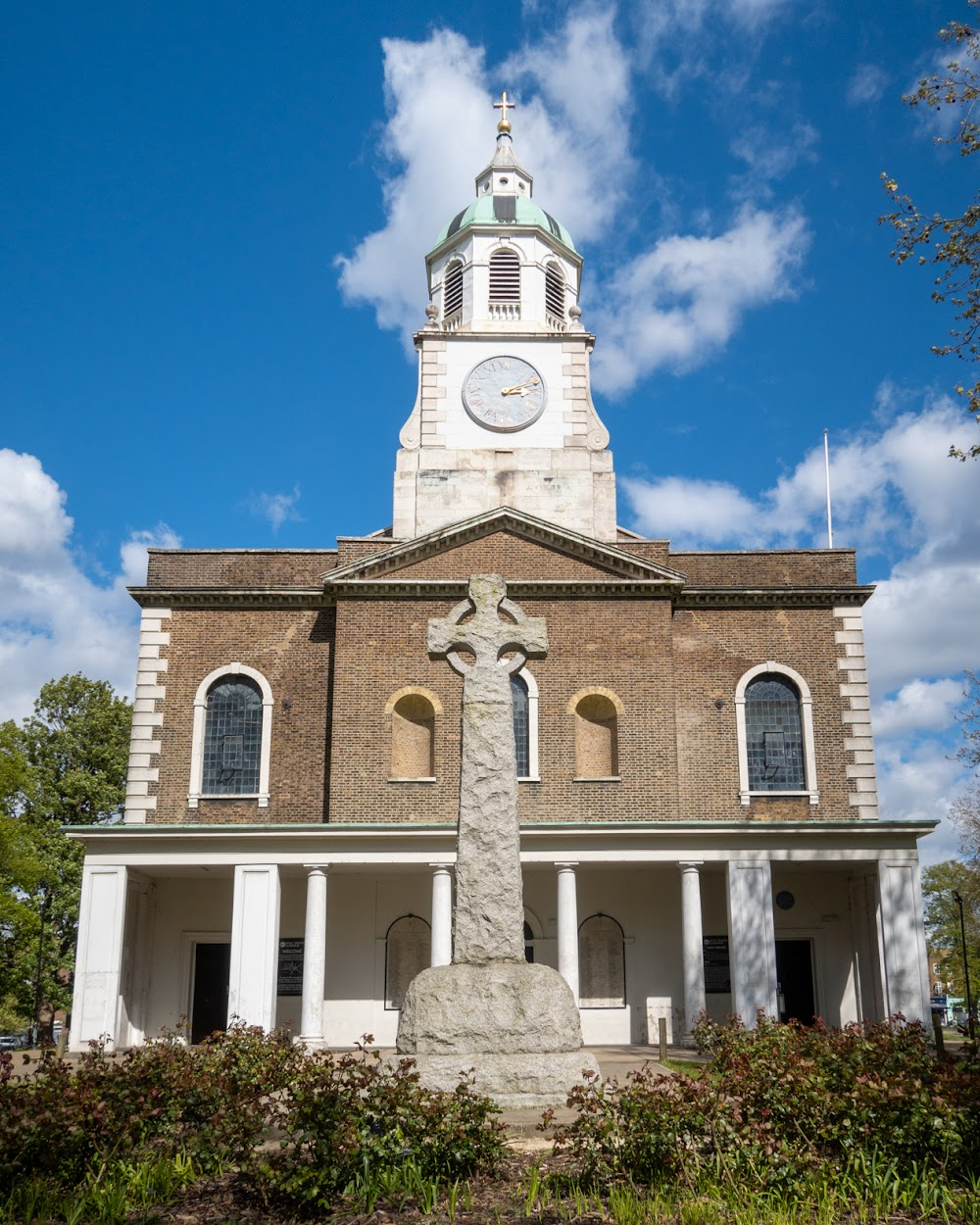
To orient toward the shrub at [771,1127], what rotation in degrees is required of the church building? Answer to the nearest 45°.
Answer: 0° — it already faces it

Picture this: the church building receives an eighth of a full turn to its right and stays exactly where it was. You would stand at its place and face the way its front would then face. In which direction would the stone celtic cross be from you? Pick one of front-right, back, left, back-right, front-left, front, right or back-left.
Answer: front-left

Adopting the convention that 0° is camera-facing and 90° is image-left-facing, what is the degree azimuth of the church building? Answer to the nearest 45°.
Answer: approximately 0°

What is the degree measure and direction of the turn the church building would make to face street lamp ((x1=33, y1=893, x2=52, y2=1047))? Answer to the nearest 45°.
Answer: approximately 135° to its right

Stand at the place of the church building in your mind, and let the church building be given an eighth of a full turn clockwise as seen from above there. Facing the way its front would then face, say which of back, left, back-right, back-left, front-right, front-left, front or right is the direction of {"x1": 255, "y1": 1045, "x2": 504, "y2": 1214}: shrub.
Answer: front-left

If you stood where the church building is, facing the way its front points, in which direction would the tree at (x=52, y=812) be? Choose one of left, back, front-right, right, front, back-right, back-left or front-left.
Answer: back-right

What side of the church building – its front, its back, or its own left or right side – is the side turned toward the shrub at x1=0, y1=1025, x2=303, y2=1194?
front

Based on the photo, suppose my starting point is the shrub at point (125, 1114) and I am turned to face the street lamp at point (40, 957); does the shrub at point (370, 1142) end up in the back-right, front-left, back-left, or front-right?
back-right

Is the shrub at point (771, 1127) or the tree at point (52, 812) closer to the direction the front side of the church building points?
the shrub
